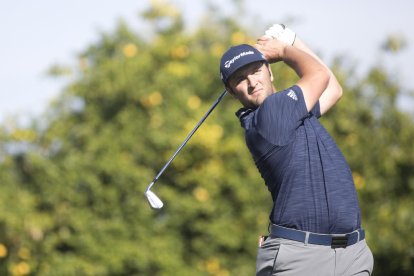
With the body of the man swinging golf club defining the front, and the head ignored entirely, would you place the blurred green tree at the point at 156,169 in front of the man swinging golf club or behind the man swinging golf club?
behind
